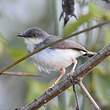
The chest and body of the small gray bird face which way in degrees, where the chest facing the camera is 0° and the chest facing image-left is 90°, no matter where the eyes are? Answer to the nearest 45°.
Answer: approximately 90°
